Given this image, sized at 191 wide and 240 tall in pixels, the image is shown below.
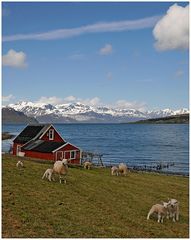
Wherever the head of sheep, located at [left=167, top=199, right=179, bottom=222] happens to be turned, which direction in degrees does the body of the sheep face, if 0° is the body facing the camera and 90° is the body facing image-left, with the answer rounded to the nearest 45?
approximately 0°
